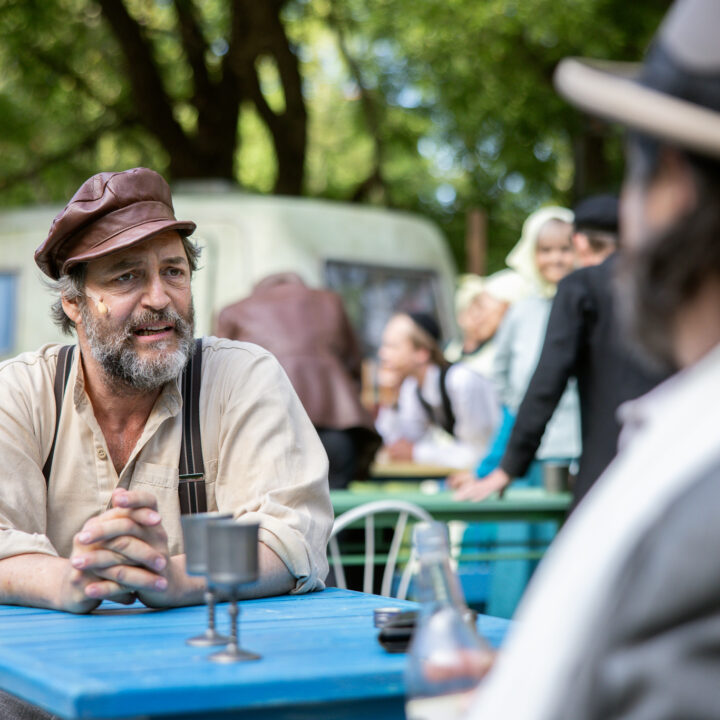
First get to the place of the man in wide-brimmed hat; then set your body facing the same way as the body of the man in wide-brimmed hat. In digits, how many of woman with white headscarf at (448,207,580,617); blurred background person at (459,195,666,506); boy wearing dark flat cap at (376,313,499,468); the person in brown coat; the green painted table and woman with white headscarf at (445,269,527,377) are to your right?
6

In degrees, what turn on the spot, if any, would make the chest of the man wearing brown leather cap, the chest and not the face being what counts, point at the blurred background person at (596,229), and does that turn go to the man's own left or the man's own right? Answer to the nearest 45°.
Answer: approximately 135° to the man's own left

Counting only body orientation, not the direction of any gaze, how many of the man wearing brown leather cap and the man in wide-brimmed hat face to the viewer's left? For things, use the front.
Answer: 1

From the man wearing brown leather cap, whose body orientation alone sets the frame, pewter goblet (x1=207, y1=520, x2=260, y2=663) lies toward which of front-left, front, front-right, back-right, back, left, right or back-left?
front

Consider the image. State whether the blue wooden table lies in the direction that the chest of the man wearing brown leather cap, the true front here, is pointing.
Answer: yes

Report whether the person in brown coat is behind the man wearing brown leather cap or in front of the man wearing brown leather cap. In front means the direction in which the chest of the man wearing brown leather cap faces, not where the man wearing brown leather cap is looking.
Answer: behind

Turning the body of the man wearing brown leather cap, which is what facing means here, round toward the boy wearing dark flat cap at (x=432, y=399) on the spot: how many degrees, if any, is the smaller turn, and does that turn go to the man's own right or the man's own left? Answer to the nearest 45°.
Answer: approximately 180°

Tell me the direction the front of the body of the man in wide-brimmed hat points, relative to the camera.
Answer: to the viewer's left

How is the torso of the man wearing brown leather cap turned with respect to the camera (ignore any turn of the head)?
toward the camera

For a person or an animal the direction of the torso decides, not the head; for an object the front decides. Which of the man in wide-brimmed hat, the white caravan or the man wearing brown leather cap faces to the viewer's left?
the man in wide-brimmed hat

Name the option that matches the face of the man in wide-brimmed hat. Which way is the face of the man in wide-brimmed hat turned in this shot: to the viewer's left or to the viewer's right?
to the viewer's left
